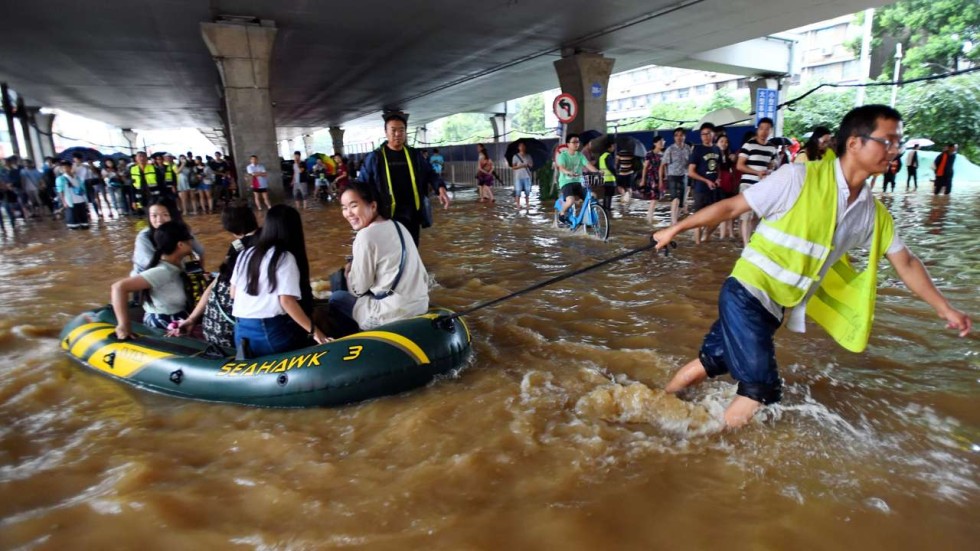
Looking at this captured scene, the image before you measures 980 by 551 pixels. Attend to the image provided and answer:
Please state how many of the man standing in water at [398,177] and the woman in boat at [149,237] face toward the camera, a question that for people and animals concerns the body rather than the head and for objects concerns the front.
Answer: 2

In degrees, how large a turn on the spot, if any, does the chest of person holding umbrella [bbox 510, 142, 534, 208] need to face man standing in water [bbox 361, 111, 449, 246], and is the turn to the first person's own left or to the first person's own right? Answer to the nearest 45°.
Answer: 0° — they already face them

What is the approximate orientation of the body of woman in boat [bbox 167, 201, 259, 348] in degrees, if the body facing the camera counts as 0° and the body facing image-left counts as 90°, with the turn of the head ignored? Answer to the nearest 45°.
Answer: approximately 225°

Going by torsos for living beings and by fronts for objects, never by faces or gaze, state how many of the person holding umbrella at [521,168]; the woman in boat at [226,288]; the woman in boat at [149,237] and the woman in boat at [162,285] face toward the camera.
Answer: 2

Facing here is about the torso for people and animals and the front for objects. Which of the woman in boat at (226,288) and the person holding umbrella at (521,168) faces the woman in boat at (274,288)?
the person holding umbrella
